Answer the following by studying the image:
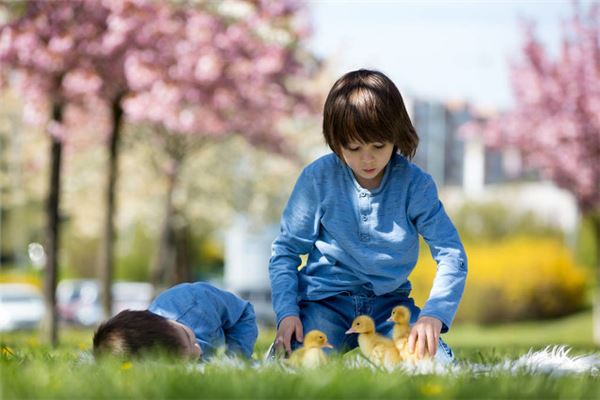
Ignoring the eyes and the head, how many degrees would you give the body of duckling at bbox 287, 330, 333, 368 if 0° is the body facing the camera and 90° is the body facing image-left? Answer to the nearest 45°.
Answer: approximately 270°

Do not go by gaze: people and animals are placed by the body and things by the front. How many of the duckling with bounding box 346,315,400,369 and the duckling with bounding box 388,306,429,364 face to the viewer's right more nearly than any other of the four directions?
0

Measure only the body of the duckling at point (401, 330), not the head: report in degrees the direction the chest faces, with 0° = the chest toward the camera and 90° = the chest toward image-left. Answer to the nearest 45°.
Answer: approximately 90°

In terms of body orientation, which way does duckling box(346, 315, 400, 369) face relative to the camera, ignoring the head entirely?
to the viewer's left

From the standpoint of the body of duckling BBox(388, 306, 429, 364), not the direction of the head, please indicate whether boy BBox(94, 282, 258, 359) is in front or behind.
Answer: in front

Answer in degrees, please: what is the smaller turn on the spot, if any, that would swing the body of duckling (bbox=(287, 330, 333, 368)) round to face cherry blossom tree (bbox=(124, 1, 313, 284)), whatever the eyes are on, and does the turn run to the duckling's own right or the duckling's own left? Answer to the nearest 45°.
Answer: approximately 90° to the duckling's own left

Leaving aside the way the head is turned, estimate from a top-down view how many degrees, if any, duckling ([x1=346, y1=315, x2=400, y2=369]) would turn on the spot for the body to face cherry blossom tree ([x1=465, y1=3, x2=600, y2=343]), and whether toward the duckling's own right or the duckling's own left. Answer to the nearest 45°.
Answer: approximately 90° to the duckling's own right

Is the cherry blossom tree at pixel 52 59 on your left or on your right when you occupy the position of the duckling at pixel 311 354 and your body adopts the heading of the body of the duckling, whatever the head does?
on your left

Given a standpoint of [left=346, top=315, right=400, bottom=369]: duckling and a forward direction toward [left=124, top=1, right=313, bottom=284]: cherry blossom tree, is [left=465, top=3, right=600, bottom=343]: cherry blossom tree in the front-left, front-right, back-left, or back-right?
front-right

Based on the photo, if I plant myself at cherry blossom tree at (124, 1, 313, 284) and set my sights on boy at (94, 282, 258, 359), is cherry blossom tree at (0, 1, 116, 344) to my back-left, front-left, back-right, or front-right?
front-right

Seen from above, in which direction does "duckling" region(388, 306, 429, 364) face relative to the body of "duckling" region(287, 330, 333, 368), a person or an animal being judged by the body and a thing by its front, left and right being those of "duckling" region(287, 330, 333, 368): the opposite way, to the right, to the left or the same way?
the opposite way
